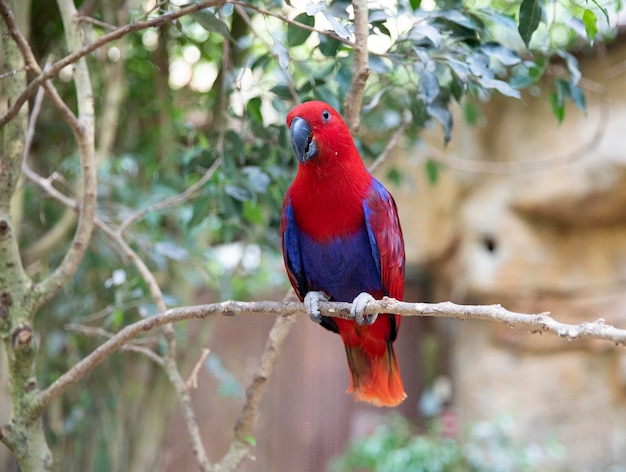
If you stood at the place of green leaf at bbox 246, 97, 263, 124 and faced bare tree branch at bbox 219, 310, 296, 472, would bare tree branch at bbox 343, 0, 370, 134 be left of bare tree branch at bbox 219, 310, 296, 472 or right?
left

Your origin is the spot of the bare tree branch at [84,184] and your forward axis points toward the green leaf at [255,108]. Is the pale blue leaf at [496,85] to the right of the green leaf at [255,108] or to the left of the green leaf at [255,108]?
right

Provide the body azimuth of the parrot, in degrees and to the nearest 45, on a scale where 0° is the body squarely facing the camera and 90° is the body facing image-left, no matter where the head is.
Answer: approximately 45°
